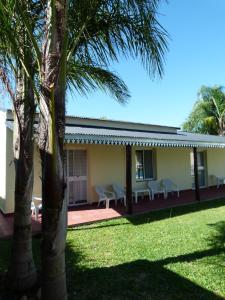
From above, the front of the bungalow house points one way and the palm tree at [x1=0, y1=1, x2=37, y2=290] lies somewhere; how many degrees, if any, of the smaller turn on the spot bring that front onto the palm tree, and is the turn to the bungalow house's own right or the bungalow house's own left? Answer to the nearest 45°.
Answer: approximately 45° to the bungalow house's own right

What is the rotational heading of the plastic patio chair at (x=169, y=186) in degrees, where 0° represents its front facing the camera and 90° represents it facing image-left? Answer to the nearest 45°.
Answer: approximately 315°

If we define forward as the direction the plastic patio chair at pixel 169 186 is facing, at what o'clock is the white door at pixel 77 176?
The white door is roughly at 3 o'clock from the plastic patio chair.

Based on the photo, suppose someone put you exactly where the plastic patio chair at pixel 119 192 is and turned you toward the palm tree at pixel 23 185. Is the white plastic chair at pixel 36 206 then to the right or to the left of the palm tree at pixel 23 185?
right

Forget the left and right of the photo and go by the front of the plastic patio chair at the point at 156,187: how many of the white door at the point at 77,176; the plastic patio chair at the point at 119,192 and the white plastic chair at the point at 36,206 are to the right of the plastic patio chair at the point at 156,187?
3

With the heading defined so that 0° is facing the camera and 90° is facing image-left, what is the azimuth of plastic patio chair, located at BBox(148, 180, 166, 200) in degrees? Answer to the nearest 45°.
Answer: approximately 315°

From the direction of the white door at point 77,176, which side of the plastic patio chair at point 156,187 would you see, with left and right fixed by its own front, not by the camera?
right

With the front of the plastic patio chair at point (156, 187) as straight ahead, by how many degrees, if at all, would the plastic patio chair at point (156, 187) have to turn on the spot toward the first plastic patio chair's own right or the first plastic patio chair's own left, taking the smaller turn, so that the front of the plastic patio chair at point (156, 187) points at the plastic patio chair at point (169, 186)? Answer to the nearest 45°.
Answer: approximately 90° to the first plastic patio chair's own left

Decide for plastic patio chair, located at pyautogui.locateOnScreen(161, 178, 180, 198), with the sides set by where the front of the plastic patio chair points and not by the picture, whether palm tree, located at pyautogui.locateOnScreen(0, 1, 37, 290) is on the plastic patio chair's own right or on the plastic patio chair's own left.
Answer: on the plastic patio chair's own right

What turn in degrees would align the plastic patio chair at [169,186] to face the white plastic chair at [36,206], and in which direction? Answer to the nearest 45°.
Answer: approximately 90° to its right

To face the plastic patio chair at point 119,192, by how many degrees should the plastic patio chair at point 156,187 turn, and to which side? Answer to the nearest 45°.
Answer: approximately 90° to its right
